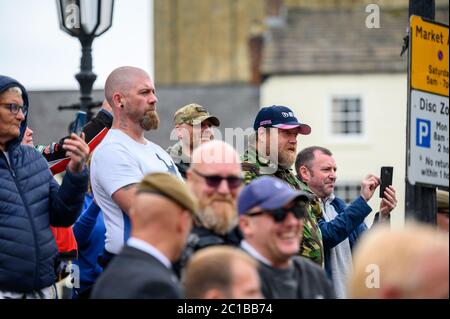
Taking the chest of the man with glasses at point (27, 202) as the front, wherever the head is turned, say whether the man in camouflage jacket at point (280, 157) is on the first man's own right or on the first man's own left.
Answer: on the first man's own left

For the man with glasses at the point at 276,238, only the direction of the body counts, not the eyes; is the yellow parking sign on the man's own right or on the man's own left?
on the man's own left

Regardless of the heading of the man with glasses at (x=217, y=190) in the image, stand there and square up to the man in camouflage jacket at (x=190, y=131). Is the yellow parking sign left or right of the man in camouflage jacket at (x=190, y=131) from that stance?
right
